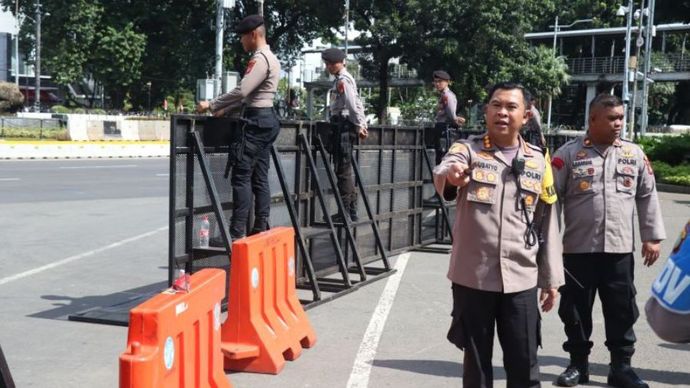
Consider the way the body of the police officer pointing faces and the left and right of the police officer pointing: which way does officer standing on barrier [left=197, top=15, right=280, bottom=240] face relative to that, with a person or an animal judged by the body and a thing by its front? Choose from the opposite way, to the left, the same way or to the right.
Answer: to the right

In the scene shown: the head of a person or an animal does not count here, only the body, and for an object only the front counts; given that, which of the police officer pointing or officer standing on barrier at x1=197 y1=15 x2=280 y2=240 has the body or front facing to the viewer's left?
the officer standing on barrier

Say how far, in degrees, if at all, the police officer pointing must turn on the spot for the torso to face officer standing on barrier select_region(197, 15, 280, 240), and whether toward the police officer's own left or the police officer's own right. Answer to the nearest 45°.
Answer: approximately 135° to the police officer's own right

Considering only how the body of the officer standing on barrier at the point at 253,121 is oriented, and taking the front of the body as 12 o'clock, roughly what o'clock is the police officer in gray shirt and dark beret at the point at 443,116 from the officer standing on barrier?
The police officer in gray shirt and dark beret is roughly at 4 o'clock from the officer standing on barrier.

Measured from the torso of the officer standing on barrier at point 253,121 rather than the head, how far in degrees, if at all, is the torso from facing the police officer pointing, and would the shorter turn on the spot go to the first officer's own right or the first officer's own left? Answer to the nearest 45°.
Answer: approximately 90° to the first officer's own left

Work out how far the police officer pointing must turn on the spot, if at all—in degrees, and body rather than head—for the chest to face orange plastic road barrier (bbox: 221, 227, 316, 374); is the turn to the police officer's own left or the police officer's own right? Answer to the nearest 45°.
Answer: approximately 135° to the police officer's own right

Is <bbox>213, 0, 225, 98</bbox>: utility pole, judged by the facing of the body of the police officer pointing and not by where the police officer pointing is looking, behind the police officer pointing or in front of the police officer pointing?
behind

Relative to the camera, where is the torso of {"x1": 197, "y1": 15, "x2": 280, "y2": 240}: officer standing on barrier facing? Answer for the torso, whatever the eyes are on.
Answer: to the viewer's left

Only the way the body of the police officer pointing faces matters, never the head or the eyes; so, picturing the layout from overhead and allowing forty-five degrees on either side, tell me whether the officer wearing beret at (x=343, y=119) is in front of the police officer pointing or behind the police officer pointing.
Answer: behind
